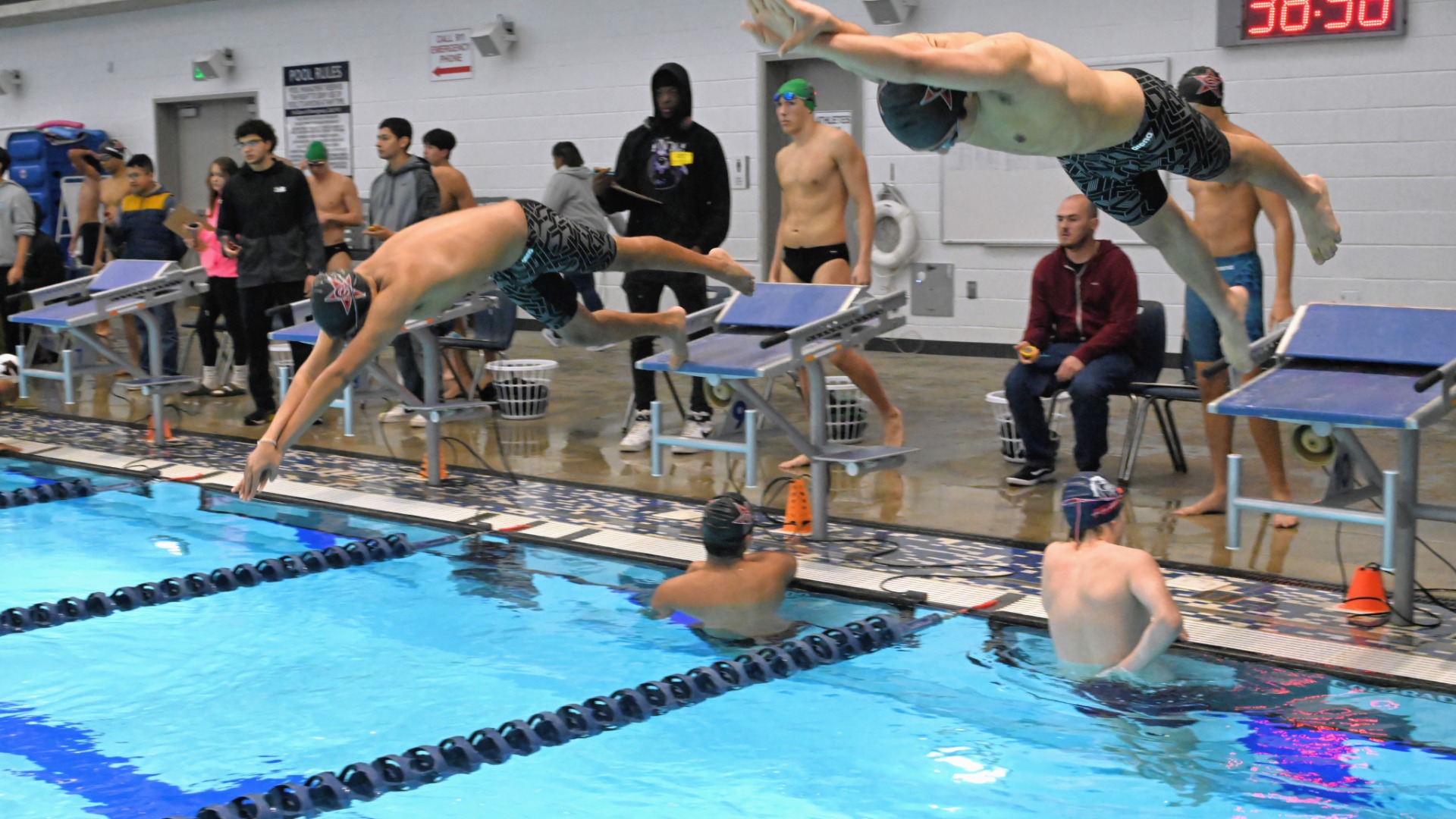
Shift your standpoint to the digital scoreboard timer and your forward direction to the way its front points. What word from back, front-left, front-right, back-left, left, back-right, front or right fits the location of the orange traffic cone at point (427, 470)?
front-right

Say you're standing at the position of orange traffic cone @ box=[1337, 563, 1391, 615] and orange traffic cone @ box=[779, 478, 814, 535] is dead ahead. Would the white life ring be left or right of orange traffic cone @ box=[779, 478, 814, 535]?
right

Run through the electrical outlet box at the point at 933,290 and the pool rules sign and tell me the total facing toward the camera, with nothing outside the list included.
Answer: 2

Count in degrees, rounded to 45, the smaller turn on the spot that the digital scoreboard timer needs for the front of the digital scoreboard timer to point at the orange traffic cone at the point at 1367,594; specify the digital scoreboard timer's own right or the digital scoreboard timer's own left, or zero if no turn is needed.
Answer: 0° — it already faces it

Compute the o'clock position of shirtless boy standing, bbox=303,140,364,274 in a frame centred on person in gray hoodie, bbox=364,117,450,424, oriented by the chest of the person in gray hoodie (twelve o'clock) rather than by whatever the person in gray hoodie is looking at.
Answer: The shirtless boy standing is roughly at 4 o'clock from the person in gray hoodie.

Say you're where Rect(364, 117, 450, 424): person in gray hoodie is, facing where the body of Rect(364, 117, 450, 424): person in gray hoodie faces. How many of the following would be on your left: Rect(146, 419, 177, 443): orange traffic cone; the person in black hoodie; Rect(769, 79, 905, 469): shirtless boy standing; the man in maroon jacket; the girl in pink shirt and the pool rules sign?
3

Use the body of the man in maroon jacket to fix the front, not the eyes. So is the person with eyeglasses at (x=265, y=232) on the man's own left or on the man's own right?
on the man's own right

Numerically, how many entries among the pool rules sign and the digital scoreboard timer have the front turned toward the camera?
2
